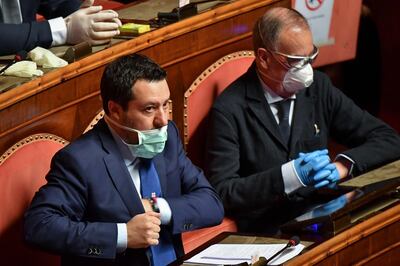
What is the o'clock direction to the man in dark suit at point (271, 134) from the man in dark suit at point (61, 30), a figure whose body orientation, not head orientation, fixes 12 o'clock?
the man in dark suit at point (271, 134) is roughly at 11 o'clock from the man in dark suit at point (61, 30).

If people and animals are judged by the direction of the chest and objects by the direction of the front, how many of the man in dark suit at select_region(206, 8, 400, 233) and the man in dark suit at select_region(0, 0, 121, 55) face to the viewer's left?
0

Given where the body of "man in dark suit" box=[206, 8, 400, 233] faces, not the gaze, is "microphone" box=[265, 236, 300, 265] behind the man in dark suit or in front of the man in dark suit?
in front

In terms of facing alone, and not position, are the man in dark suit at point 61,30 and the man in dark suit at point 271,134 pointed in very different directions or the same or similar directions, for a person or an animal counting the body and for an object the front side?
same or similar directions

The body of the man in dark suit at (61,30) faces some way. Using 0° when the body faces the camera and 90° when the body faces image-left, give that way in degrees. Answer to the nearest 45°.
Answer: approximately 315°

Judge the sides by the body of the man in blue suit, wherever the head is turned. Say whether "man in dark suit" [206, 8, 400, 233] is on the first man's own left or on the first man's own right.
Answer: on the first man's own left

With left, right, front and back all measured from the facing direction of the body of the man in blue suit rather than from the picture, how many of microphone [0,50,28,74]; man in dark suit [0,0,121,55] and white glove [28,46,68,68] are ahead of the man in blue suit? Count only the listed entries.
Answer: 0

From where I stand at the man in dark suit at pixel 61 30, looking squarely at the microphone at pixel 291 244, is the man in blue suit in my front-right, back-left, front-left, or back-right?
front-right

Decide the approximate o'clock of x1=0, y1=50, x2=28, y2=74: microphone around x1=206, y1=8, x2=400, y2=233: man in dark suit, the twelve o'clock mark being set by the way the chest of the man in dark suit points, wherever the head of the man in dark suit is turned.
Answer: The microphone is roughly at 4 o'clock from the man in dark suit.

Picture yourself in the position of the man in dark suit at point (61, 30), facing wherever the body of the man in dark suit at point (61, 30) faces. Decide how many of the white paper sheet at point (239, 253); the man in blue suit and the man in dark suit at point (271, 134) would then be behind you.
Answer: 0

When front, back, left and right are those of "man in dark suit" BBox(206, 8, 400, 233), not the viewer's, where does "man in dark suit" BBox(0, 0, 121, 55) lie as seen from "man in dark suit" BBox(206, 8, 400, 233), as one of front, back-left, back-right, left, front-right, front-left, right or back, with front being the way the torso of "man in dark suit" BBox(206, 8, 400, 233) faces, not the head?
back-right

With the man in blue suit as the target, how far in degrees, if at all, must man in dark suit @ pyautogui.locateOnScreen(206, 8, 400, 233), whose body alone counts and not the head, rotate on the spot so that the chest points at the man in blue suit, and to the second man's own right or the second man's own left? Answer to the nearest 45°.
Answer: approximately 90° to the second man's own right

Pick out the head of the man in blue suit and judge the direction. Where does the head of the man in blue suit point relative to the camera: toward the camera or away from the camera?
toward the camera
